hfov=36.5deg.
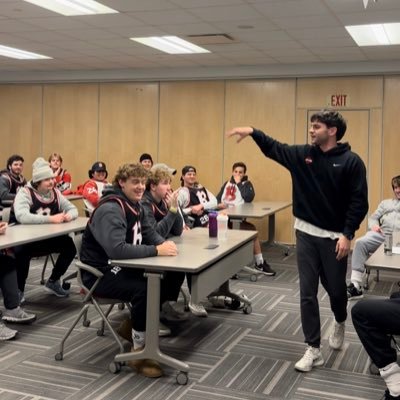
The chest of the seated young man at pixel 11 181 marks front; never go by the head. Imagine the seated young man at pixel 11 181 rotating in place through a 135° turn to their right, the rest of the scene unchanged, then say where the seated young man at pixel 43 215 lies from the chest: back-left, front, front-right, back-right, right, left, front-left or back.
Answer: left

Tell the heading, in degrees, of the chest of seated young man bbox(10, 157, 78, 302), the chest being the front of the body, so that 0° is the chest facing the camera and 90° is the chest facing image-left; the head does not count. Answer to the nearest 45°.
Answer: approximately 315°

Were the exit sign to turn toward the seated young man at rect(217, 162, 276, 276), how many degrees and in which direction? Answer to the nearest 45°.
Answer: approximately 45° to its right

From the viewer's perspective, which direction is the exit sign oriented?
toward the camera

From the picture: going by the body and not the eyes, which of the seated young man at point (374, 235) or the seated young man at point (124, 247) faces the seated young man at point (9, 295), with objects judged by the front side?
the seated young man at point (374, 235)

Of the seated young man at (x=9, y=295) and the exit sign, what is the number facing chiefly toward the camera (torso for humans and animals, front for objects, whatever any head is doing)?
1

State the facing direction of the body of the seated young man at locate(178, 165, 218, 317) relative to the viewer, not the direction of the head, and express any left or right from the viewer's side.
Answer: facing the viewer and to the right of the viewer

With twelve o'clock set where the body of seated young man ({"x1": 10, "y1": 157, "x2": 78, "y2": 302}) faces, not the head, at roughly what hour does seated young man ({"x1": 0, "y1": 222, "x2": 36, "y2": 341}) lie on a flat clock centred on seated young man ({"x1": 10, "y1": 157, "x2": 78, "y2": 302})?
seated young man ({"x1": 0, "y1": 222, "x2": 36, "y2": 341}) is roughly at 2 o'clock from seated young man ({"x1": 10, "y1": 157, "x2": 78, "y2": 302}).

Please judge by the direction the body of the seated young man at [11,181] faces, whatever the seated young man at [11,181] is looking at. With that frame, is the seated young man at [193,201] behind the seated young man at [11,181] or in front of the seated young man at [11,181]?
in front

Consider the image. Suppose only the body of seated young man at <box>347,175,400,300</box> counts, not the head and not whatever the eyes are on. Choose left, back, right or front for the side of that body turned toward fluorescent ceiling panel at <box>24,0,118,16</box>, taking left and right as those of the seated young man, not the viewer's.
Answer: front

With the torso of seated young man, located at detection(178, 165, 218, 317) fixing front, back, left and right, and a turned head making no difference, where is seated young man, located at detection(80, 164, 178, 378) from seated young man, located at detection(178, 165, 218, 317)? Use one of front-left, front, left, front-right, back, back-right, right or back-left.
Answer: front-right

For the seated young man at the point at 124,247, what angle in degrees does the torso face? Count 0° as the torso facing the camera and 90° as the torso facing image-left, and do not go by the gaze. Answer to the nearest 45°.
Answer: approximately 315°

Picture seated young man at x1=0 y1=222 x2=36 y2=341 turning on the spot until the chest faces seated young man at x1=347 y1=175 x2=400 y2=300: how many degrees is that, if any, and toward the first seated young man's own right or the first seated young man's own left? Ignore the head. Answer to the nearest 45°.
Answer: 0° — they already face them
